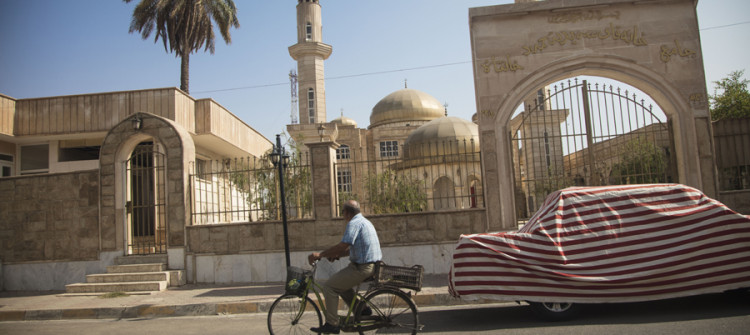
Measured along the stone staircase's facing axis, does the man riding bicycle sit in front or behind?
in front

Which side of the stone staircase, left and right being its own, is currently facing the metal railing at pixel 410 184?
left

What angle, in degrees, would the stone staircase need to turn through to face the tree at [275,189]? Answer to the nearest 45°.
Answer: approximately 90° to its left

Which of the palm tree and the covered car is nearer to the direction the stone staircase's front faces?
the covered car

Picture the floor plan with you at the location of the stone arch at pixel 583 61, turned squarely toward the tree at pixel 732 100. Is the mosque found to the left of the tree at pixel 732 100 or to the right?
left

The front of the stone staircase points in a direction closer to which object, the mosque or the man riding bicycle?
the man riding bicycle

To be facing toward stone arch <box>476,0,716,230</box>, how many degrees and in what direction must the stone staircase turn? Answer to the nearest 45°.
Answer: approximately 45° to its left

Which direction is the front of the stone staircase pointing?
toward the camera

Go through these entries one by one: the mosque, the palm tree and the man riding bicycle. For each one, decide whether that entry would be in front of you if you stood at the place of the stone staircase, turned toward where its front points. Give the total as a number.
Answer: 1

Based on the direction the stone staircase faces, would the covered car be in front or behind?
in front

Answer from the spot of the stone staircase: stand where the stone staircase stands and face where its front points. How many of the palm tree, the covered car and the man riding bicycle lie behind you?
1

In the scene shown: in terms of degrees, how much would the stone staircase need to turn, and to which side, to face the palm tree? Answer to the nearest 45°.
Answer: approximately 180°

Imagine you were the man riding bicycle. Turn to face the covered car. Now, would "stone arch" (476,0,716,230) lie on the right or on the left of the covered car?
left

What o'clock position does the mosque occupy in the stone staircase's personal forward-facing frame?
The mosque is roughly at 7 o'clock from the stone staircase.
